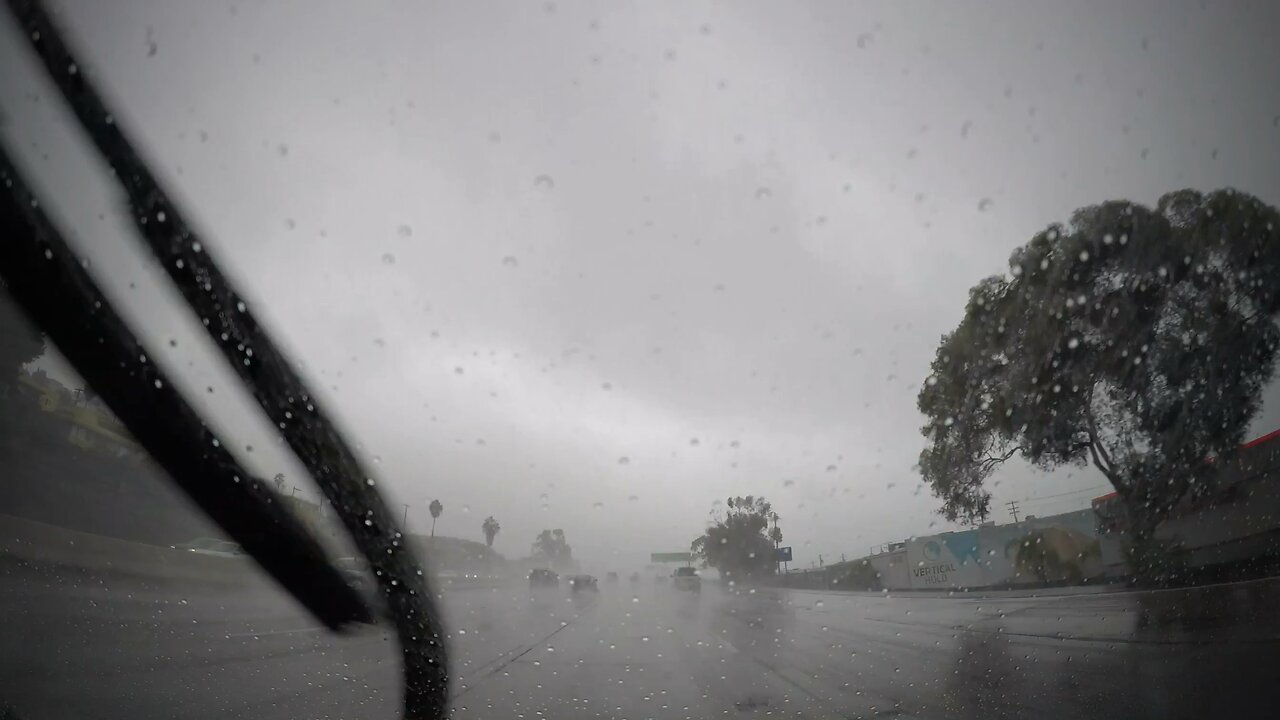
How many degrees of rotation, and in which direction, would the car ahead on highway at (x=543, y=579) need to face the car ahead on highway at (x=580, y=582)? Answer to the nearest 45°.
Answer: approximately 135° to its right

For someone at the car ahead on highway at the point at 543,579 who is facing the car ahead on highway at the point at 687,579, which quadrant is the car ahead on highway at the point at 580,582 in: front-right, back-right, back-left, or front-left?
front-right

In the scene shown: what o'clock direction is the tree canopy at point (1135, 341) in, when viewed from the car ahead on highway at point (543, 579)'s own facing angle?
The tree canopy is roughly at 5 o'clock from the car ahead on highway.

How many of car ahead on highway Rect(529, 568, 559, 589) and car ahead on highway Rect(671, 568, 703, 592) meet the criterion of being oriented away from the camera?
2

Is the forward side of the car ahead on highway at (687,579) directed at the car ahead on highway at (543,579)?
no

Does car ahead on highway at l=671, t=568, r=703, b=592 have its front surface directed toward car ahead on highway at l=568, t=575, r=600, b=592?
no

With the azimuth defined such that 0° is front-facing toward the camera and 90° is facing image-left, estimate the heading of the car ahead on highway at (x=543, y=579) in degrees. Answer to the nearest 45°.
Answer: approximately 180°

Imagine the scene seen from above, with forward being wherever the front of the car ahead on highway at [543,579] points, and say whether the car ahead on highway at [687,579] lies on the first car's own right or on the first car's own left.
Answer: on the first car's own right

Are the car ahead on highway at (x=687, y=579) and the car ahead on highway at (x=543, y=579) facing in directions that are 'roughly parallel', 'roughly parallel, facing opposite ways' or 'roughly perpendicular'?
roughly parallel

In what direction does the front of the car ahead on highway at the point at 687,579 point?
away from the camera
